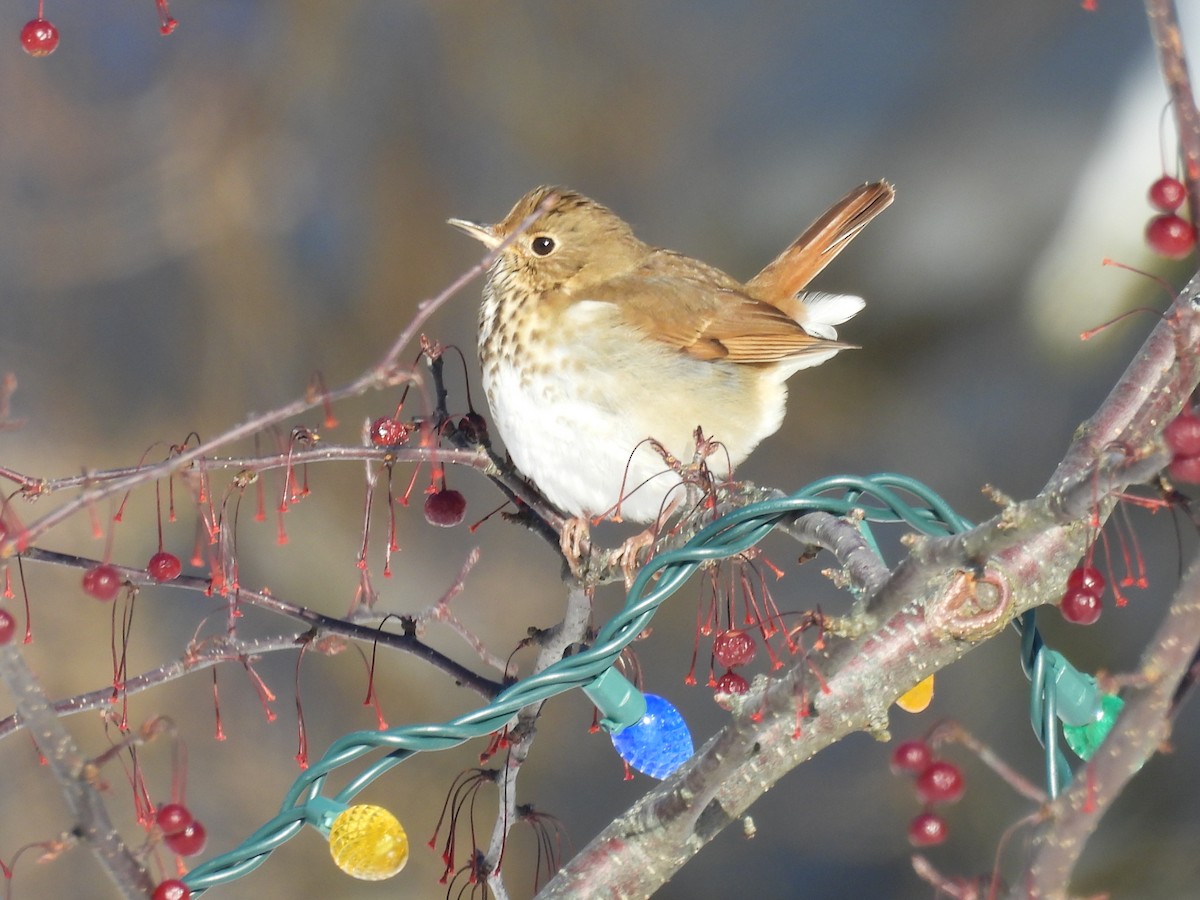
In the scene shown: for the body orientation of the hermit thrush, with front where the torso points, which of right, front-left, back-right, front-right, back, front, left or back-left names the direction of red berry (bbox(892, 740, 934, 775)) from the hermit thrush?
left

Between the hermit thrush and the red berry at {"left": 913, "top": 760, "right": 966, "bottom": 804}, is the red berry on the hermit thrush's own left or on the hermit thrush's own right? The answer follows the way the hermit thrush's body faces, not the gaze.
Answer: on the hermit thrush's own left

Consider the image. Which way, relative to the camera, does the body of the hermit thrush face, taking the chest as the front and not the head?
to the viewer's left
